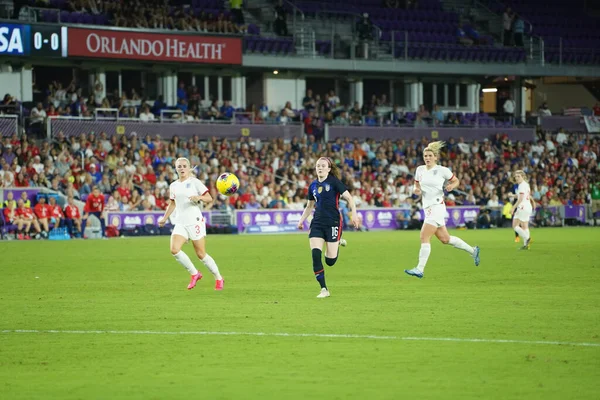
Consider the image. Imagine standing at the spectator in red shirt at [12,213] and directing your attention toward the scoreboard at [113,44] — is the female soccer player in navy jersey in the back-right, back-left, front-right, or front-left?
back-right

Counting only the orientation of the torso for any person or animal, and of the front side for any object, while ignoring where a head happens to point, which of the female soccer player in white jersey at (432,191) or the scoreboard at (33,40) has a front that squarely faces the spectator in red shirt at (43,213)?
the scoreboard

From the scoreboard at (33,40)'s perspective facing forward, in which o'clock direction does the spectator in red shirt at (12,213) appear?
The spectator in red shirt is roughly at 12 o'clock from the scoreboard.

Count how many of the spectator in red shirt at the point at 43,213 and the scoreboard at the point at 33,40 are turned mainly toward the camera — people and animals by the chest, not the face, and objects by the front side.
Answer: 2

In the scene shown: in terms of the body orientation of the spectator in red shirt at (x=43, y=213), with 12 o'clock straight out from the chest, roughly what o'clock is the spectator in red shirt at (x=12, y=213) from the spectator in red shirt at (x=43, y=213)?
the spectator in red shirt at (x=12, y=213) is roughly at 3 o'clock from the spectator in red shirt at (x=43, y=213).

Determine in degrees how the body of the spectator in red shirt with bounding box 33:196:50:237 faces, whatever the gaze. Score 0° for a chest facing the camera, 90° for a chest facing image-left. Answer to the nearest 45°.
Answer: approximately 0°

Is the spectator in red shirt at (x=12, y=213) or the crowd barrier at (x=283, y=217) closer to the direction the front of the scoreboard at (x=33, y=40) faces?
the spectator in red shirt

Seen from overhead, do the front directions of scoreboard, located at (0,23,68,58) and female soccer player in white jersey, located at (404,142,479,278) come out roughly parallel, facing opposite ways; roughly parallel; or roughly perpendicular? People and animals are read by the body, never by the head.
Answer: roughly perpendicular

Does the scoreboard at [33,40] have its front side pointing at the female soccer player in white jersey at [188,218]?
yes
